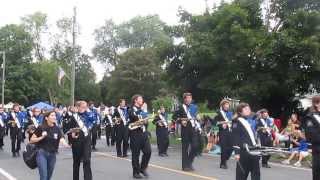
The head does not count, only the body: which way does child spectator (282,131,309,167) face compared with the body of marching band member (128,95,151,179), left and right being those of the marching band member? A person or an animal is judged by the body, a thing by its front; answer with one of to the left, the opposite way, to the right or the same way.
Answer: to the right

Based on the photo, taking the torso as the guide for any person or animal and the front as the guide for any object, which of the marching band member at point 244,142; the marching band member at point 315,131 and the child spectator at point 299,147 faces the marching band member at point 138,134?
the child spectator

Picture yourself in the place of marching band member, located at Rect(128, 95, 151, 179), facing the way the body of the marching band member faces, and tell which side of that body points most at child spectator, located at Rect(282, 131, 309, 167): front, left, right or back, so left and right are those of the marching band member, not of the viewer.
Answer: left

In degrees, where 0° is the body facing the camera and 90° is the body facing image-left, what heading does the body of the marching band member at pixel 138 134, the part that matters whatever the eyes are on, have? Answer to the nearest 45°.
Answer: approximately 315°

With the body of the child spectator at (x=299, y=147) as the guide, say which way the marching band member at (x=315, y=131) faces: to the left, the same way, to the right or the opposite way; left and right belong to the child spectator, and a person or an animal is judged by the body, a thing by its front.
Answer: to the left

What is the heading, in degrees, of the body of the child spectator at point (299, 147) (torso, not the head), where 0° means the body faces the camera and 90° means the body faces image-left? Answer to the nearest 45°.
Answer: approximately 45°
